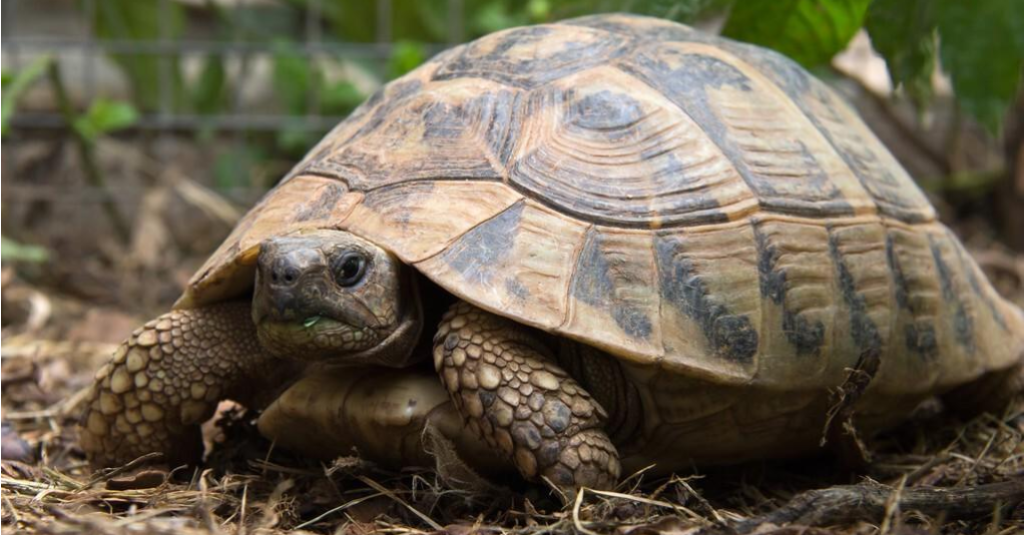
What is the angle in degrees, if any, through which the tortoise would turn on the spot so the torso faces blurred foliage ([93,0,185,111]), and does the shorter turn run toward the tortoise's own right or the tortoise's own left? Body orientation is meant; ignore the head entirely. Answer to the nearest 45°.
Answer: approximately 90° to the tortoise's own right

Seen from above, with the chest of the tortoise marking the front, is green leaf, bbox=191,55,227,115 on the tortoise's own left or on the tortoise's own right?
on the tortoise's own right

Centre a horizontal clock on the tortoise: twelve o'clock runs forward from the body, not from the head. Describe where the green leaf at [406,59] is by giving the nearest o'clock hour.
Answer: The green leaf is roughly at 4 o'clock from the tortoise.

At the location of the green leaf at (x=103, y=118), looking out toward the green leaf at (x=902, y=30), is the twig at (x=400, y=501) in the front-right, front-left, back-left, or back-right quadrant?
front-right

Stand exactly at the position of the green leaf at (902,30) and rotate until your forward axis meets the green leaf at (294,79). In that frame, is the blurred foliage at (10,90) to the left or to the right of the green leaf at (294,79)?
left

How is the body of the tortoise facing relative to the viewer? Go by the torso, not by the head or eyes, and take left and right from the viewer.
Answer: facing the viewer and to the left of the viewer

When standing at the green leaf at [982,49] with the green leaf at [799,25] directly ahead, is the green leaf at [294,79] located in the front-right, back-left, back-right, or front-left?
front-right

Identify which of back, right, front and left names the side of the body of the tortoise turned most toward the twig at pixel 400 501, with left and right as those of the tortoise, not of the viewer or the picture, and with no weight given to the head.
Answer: front

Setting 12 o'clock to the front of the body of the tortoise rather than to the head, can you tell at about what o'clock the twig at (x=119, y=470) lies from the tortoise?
The twig is roughly at 1 o'clock from the tortoise.

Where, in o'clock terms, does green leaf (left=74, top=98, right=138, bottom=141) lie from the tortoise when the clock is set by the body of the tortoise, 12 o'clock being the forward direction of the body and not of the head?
The green leaf is roughly at 3 o'clock from the tortoise.

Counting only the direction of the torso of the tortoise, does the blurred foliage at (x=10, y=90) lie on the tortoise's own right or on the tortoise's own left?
on the tortoise's own right

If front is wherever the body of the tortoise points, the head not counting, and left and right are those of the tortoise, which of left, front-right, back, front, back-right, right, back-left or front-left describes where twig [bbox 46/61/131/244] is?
right

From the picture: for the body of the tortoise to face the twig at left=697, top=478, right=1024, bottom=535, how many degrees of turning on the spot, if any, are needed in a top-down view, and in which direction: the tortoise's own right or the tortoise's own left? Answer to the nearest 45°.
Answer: approximately 90° to the tortoise's own left

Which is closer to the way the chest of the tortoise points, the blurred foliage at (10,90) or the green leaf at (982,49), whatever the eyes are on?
the blurred foliage

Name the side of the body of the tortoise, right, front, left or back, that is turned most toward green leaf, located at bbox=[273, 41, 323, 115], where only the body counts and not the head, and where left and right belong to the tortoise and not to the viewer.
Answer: right

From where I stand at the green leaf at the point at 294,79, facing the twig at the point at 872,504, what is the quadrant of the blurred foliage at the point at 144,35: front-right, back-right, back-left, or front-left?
back-right
